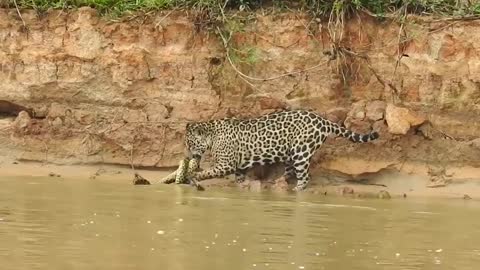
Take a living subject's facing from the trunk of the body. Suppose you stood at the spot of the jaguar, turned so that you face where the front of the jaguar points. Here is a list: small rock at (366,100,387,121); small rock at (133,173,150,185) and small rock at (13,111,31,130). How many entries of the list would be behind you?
1

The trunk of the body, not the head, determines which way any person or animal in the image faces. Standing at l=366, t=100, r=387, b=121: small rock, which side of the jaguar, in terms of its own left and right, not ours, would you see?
back

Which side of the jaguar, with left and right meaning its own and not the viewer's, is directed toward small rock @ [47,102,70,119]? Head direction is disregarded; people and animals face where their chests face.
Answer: front

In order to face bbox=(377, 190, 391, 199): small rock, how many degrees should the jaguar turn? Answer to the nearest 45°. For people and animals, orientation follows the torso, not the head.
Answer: approximately 135° to its left

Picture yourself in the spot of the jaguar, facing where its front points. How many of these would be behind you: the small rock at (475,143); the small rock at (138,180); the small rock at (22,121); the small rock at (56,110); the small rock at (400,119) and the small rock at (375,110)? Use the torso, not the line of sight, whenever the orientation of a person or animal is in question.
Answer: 3

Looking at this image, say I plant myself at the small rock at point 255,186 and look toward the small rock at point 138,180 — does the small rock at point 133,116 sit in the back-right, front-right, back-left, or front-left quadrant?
front-right

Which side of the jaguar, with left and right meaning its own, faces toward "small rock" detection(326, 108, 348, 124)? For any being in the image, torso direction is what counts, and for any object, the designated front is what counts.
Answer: back

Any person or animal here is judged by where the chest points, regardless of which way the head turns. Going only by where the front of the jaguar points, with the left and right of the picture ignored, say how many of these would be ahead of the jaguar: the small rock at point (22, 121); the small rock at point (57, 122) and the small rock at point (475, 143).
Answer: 2

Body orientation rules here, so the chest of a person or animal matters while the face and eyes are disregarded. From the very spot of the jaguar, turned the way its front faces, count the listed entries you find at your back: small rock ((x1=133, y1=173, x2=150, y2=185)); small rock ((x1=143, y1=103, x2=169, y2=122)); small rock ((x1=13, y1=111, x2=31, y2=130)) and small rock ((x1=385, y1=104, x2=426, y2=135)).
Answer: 1

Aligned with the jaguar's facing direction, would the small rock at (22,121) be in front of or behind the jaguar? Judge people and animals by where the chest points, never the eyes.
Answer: in front

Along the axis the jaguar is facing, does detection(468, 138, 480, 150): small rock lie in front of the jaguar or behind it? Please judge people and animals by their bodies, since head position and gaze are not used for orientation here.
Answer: behind

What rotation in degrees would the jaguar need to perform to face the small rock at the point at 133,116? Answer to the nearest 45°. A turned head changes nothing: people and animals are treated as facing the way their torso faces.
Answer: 0° — it already faces it

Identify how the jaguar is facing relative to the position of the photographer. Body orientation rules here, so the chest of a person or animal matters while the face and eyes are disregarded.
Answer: facing to the left of the viewer

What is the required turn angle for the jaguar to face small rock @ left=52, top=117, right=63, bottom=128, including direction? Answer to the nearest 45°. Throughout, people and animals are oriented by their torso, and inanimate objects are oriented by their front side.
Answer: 0° — it already faces it

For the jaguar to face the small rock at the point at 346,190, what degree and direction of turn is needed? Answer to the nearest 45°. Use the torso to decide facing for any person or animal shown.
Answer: approximately 135° to its left
